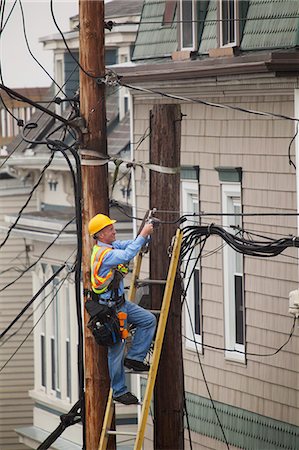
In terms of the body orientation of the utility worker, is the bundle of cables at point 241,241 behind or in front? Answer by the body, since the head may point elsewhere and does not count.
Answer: in front

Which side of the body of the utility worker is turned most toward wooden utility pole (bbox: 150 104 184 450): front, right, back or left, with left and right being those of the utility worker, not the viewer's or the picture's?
front

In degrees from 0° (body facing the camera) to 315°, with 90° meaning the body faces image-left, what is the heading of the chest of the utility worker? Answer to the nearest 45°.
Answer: approximately 270°

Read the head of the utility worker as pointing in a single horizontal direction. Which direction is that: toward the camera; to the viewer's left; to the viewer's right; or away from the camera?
to the viewer's right

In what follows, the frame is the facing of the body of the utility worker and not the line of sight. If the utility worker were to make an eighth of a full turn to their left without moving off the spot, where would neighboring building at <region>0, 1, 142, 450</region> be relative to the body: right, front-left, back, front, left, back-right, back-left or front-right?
front-left
